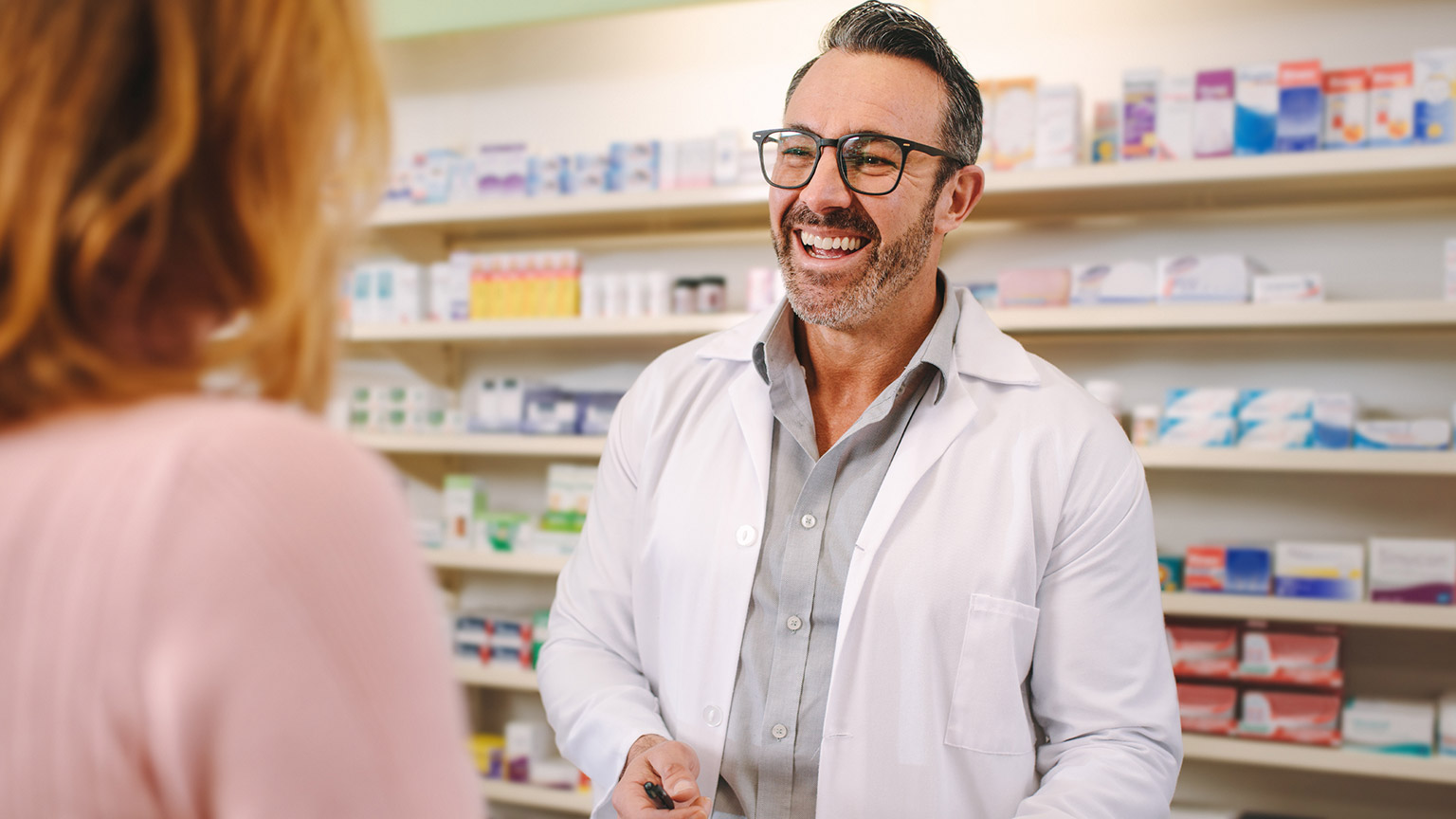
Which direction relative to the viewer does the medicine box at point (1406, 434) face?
toward the camera

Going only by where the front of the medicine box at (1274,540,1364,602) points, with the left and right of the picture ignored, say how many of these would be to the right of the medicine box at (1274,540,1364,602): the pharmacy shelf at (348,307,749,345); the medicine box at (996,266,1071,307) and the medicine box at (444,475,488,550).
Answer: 3

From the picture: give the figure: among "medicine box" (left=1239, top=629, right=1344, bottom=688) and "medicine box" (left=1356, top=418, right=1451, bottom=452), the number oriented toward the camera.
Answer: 2

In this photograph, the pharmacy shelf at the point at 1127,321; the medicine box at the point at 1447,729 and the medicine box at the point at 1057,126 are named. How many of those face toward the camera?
3

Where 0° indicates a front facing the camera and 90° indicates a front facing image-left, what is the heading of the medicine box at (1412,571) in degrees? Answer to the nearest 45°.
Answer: approximately 0°

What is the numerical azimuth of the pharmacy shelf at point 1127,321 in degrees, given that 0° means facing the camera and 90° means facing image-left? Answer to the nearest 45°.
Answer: approximately 0°

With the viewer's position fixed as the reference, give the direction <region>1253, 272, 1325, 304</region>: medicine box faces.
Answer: facing the viewer

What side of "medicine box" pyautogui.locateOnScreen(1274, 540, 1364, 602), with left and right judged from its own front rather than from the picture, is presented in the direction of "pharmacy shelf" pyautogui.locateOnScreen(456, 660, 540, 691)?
right

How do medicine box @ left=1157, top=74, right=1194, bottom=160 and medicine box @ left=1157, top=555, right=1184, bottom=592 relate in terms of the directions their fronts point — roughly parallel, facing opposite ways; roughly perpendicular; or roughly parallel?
roughly parallel

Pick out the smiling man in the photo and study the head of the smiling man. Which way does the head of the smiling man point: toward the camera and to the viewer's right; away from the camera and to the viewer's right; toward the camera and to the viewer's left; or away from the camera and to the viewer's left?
toward the camera and to the viewer's left

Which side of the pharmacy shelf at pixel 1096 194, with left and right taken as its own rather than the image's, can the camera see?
front
